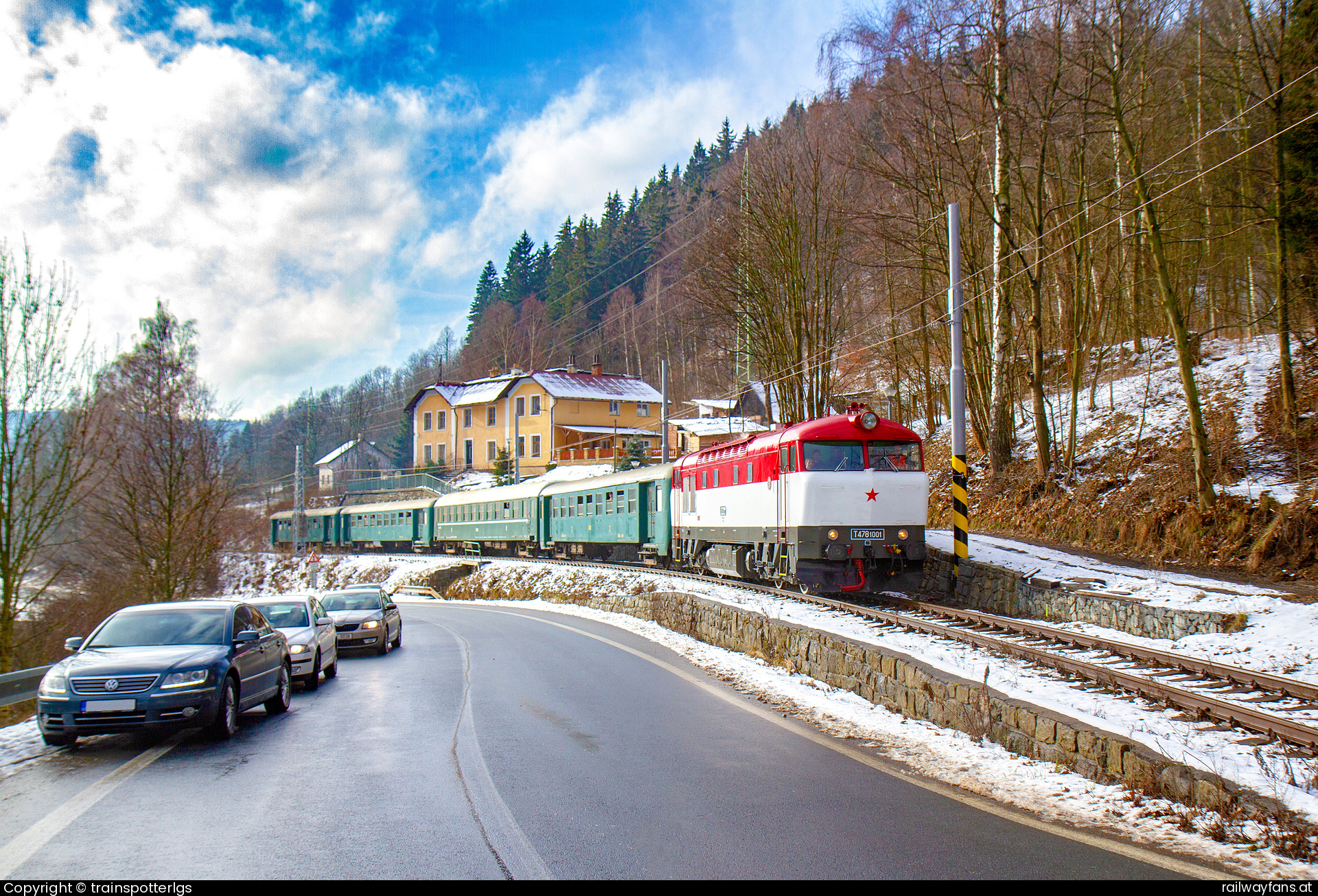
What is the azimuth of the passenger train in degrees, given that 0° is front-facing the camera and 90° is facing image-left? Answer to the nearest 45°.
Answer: approximately 315°

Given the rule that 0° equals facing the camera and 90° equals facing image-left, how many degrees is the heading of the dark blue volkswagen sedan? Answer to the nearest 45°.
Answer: approximately 45°

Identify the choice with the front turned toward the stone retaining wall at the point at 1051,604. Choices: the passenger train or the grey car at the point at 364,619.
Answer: the passenger train

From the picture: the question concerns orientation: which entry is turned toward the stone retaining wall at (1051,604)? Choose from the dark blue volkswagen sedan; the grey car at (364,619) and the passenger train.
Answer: the passenger train

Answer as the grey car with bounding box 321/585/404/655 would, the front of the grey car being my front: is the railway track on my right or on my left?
on my left

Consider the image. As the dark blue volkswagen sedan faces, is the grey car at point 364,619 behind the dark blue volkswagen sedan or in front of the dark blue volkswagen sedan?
behind

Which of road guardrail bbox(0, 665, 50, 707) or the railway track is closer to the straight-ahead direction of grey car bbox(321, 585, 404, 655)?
the road guardrail

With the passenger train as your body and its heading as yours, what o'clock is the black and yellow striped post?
The black and yellow striped post is roughly at 11 o'clock from the passenger train.

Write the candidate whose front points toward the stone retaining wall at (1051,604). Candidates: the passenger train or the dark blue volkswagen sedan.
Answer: the passenger train

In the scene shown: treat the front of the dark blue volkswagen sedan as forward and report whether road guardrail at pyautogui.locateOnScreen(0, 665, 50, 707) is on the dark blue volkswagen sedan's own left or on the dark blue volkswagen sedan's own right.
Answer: on the dark blue volkswagen sedan's own right

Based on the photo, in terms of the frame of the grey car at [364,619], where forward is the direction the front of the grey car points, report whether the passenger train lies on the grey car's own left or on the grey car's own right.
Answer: on the grey car's own left
